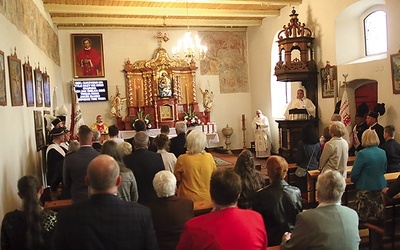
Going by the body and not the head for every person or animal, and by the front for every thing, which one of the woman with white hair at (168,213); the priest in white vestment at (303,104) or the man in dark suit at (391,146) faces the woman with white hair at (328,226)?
the priest in white vestment

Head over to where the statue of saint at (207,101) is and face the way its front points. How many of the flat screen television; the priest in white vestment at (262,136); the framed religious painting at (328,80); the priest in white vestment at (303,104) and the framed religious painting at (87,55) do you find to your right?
2

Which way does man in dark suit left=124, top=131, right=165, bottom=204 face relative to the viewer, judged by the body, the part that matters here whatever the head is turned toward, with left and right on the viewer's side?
facing away from the viewer

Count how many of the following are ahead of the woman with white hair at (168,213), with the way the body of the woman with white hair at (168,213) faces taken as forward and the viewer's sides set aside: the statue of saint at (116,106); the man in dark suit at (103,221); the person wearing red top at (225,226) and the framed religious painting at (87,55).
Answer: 2

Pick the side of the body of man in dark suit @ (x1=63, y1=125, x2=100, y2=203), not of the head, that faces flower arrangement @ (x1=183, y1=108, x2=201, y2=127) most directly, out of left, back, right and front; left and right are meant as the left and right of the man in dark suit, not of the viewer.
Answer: front

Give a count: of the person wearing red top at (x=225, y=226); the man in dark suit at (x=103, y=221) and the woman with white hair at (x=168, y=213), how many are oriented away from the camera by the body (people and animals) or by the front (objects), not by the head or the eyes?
3

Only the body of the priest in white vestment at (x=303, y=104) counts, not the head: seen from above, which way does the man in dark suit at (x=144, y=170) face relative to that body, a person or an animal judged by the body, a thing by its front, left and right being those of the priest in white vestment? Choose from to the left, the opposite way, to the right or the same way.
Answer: the opposite way

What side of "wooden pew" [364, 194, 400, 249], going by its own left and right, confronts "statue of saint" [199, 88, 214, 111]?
front

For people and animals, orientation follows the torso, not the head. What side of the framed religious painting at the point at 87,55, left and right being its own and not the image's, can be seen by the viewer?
front

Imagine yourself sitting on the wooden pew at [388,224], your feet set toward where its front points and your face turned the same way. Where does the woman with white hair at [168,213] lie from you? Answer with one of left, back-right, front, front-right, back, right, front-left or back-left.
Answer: left

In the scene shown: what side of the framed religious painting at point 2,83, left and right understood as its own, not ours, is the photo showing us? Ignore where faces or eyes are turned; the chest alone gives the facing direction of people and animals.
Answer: right

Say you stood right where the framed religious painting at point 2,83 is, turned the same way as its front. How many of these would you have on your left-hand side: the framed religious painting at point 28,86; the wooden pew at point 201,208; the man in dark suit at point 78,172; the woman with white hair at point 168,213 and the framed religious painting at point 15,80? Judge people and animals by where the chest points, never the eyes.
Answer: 2

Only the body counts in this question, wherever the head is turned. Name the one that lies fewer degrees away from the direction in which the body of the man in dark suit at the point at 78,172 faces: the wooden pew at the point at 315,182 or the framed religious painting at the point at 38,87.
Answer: the framed religious painting

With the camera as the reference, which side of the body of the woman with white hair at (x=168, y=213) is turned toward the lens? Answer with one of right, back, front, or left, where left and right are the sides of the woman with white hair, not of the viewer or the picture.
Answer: back

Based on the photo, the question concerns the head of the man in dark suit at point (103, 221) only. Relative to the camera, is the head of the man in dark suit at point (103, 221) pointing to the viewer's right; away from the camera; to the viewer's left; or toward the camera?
away from the camera

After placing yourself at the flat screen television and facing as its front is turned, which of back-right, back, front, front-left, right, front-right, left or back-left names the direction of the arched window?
front-left

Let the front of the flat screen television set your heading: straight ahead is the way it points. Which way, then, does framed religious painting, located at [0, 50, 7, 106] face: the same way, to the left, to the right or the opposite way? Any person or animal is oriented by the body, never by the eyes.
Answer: to the left

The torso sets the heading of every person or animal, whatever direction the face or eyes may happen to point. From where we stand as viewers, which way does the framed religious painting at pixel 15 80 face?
facing the viewer and to the right of the viewer

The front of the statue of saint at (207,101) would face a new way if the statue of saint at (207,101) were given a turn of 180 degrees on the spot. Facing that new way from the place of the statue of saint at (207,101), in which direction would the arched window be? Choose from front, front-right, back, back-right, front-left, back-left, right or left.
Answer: back-right
